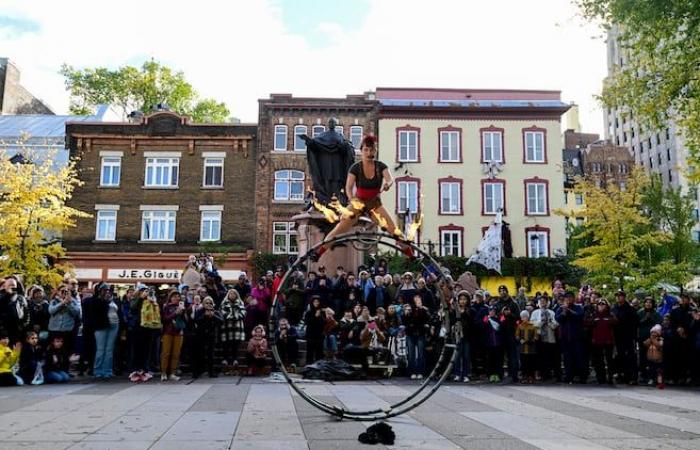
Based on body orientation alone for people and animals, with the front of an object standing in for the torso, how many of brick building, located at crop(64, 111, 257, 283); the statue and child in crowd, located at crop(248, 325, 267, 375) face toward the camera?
3

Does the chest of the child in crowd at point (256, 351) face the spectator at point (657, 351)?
no

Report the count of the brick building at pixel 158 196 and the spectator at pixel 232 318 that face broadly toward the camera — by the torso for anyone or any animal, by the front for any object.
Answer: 2

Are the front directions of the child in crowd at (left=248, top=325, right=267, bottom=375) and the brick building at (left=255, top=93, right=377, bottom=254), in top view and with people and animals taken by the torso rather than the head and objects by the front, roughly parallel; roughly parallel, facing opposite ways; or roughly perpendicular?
roughly parallel

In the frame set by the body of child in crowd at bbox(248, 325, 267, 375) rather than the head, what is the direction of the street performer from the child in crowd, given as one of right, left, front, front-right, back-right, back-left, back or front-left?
front

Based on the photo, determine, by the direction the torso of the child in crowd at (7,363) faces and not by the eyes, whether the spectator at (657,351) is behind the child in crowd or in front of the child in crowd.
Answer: in front

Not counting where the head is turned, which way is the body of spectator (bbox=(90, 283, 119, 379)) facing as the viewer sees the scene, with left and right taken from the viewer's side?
facing the viewer and to the right of the viewer

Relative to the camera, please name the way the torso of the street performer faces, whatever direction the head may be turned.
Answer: toward the camera

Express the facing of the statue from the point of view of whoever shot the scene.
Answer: facing the viewer

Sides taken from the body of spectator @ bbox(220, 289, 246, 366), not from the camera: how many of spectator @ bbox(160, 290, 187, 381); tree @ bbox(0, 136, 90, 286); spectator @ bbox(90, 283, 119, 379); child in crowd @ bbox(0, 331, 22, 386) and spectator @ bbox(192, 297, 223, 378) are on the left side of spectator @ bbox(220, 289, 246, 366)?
0

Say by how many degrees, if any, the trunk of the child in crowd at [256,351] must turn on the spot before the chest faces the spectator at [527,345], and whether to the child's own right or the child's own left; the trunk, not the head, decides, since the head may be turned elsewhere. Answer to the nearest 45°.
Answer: approximately 90° to the child's own left

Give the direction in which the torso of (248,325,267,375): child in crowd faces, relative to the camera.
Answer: toward the camera

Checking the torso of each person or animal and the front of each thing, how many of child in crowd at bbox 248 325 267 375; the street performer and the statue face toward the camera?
3

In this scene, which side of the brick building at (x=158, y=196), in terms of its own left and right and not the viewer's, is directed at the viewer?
front

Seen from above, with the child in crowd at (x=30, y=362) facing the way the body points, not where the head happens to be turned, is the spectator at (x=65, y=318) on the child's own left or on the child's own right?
on the child's own left

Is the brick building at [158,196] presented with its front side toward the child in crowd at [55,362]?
yes
